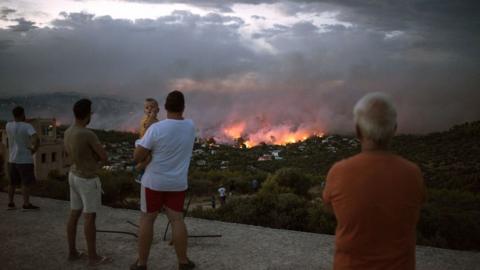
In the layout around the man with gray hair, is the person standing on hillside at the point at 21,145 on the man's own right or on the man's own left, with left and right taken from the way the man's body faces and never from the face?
on the man's own left

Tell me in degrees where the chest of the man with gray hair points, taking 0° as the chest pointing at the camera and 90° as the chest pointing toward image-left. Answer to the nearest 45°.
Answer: approximately 180°

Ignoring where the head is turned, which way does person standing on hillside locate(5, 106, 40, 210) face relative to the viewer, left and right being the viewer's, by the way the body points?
facing away from the viewer and to the right of the viewer

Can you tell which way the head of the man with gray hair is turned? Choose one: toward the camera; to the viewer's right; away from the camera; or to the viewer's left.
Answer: away from the camera

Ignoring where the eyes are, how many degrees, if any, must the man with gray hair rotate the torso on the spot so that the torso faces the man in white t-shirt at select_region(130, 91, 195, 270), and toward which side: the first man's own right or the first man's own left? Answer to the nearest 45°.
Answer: approximately 45° to the first man's own left

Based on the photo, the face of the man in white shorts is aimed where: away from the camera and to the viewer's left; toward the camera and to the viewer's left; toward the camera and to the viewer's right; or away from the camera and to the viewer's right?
away from the camera and to the viewer's right

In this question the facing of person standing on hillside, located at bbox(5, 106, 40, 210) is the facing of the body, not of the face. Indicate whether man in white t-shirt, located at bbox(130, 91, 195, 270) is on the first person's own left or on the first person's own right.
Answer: on the first person's own right

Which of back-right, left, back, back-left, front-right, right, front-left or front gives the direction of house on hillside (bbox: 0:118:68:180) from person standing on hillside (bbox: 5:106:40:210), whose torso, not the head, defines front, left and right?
front-left

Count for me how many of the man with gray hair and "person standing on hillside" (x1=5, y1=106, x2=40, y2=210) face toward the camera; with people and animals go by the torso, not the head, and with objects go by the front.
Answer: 0

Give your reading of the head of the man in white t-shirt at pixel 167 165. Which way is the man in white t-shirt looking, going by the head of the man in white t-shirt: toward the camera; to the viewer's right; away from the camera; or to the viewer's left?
away from the camera

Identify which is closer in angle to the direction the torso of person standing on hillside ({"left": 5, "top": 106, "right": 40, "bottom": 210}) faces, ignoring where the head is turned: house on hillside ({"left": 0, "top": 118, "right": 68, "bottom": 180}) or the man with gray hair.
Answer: the house on hillside

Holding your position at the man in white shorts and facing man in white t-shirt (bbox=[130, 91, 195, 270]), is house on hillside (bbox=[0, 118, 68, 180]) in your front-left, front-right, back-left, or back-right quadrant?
back-left
